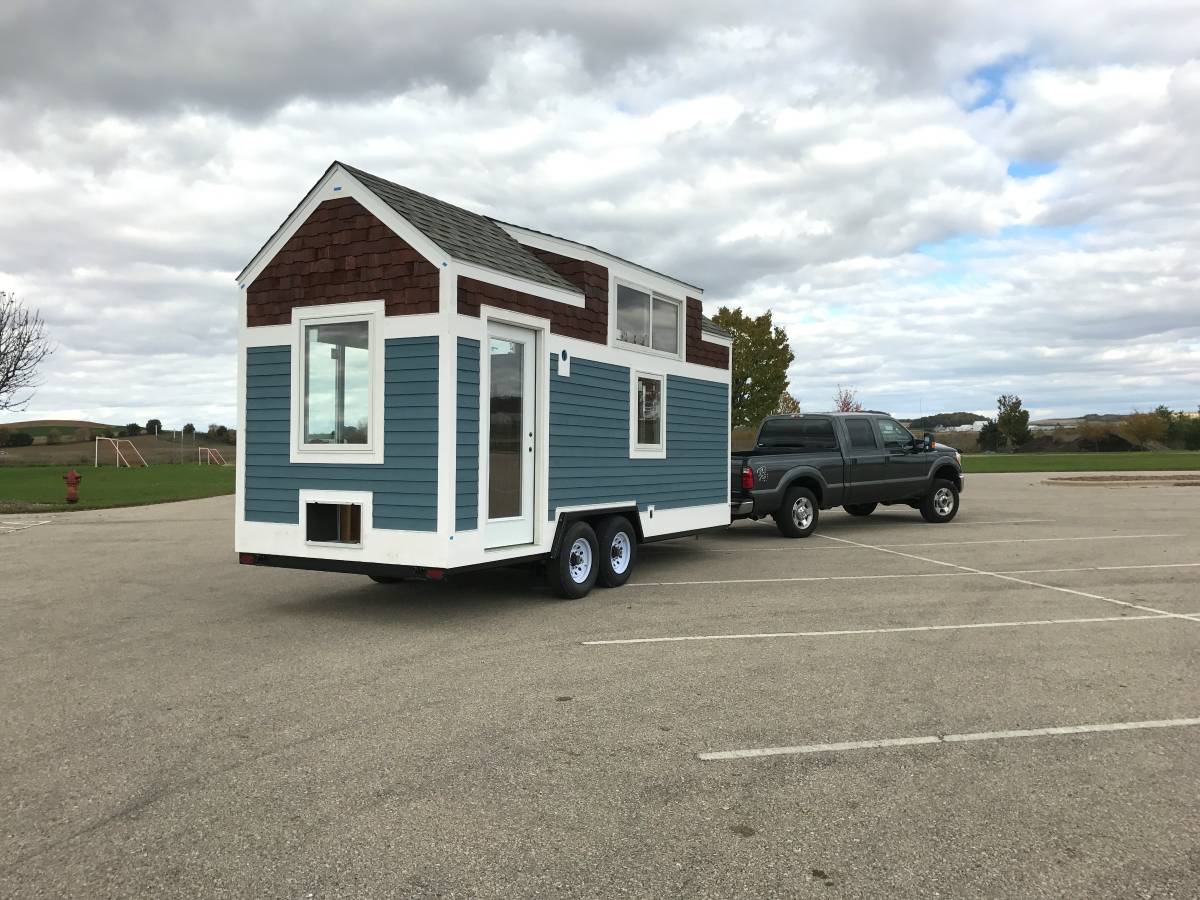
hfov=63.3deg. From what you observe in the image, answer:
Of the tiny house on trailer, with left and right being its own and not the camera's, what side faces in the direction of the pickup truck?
front

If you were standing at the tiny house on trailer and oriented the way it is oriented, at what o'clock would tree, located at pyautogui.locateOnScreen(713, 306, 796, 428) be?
The tree is roughly at 11 o'clock from the tiny house on trailer.

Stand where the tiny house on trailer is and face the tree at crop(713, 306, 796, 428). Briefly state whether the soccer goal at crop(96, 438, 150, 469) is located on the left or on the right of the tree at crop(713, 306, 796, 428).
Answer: left

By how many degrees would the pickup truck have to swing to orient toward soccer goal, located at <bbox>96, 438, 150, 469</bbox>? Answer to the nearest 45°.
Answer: approximately 90° to its left

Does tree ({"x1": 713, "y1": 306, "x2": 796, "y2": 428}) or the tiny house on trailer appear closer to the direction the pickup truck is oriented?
the tree

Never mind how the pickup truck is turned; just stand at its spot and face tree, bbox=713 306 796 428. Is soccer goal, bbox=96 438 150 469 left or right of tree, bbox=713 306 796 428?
left

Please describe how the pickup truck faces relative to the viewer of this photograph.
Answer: facing away from the viewer and to the right of the viewer

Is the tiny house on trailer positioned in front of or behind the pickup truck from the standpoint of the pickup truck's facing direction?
behind

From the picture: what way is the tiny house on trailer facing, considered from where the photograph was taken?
facing away from the viewer and to the right of the viewer

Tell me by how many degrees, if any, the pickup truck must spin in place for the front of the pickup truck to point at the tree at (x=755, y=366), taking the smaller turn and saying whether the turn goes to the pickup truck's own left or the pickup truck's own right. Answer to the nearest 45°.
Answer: approximately 45° to the pickup truck's own left

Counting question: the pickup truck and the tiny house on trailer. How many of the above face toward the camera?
0
